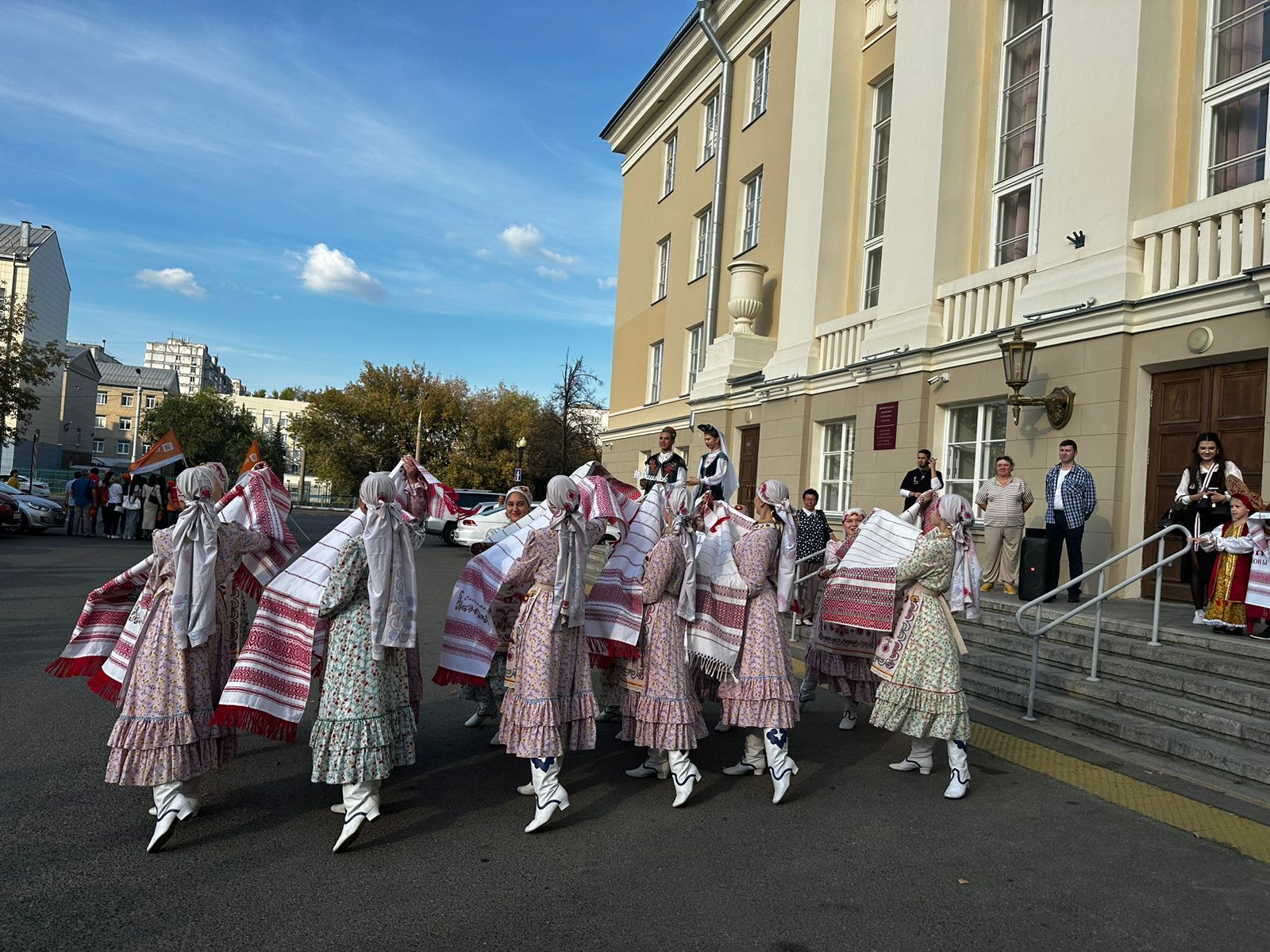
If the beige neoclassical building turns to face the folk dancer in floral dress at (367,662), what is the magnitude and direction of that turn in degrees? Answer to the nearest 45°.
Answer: approximately 45° to its left

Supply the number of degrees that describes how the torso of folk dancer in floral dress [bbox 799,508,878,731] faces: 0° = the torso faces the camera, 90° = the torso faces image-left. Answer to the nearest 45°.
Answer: approximately 0°

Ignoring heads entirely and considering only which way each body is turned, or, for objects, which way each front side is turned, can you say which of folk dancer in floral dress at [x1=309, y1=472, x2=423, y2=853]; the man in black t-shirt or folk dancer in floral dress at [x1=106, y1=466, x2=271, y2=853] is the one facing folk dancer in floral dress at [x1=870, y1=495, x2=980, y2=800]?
the man in black t-shirt

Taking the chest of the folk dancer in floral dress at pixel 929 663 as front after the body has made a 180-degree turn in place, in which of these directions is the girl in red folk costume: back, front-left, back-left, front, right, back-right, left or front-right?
front-left

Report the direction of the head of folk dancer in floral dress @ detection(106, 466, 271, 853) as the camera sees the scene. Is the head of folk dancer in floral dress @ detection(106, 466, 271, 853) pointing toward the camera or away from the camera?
away from the camera

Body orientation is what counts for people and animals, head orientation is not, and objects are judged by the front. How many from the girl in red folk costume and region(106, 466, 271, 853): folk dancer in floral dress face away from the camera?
1

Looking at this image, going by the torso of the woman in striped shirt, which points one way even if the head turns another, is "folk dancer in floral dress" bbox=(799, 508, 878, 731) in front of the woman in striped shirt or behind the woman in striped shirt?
in front

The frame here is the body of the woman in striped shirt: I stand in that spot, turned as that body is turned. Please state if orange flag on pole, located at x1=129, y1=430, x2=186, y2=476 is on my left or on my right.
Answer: on my right

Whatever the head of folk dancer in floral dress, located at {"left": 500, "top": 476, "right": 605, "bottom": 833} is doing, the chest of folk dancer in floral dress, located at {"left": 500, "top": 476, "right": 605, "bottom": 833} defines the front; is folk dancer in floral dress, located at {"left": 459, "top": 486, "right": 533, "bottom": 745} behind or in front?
in front

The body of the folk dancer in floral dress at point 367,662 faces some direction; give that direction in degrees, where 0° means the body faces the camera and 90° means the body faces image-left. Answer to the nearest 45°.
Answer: approximately 135°

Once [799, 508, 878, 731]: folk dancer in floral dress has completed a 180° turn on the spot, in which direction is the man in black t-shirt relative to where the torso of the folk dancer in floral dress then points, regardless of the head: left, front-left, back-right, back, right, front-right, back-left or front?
front

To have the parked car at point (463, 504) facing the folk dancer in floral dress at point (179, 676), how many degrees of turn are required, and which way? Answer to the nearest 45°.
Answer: approximately 45° to its left

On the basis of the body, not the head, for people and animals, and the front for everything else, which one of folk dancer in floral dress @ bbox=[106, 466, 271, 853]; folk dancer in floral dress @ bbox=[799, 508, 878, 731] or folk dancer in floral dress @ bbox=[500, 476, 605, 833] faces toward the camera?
folk dancer in floral dress @ bbox=[799, 508, 878, 731]

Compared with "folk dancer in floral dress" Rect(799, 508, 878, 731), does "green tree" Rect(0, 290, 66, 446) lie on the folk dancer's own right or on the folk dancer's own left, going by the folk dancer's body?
on the folk dancer's own right

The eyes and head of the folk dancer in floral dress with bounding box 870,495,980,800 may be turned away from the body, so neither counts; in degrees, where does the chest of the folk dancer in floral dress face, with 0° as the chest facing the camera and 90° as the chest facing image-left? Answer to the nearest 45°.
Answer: approximately 90°

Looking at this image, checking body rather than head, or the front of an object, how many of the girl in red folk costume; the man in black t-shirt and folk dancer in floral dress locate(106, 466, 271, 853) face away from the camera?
1

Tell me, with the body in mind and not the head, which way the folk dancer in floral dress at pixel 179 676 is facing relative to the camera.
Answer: away from the camera

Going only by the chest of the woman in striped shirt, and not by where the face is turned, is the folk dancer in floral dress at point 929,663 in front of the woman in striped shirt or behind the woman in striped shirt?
in front

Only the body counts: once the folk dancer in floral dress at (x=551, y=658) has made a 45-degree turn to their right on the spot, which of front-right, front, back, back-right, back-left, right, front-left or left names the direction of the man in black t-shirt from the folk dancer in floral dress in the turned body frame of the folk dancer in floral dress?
front-right
